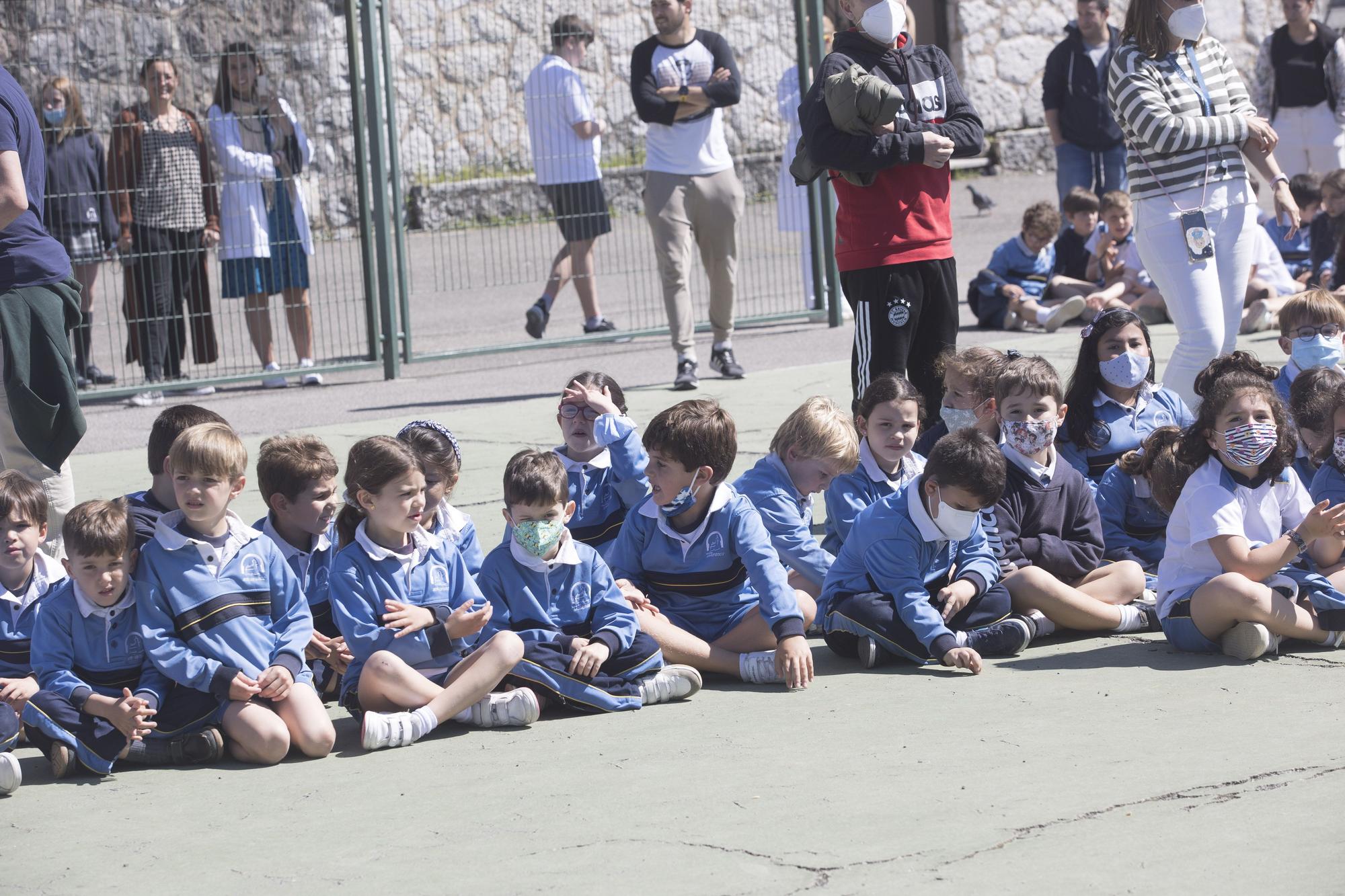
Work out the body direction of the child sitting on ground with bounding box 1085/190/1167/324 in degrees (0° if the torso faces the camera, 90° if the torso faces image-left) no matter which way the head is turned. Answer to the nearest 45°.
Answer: approximately 0°

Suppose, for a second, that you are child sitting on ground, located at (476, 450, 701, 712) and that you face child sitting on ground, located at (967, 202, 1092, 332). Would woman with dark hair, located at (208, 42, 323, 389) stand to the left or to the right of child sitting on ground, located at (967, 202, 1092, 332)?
left

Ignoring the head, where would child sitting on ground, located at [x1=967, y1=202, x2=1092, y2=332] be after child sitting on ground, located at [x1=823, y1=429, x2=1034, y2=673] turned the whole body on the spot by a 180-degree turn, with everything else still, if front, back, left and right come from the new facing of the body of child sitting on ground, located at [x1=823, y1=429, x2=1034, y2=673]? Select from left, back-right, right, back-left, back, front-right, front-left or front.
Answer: front-right

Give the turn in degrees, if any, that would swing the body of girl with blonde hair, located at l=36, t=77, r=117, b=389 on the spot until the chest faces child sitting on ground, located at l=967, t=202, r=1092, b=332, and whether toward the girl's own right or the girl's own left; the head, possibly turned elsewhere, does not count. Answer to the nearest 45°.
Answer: approximately 90° to the girl's own left

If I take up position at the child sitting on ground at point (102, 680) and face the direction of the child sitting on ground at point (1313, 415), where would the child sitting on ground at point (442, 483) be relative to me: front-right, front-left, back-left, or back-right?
front-left

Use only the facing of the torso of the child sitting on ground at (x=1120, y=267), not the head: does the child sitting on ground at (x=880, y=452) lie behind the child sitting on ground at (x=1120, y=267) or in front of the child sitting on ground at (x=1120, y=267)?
in front

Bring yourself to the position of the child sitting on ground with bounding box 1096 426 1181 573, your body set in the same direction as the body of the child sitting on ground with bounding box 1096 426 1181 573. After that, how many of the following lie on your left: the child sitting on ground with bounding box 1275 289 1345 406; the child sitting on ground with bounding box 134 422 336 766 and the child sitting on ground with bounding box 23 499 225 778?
1

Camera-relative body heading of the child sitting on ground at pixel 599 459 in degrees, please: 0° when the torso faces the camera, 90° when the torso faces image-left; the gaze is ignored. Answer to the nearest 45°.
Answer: approximately 45°

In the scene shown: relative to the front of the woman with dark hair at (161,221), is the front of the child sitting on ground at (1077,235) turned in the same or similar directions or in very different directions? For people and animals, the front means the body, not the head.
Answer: same or similar directions

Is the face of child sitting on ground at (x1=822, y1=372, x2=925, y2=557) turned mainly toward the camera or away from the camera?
toward the camera

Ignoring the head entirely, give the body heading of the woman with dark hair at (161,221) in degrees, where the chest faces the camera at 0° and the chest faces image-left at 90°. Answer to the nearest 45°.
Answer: approximately 0°

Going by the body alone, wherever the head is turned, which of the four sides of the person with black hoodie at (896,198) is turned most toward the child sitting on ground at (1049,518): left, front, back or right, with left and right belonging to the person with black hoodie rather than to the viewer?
front

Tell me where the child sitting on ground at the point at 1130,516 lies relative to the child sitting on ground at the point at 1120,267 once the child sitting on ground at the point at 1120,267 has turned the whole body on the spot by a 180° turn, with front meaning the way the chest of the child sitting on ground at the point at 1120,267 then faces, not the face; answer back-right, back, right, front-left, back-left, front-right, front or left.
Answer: back

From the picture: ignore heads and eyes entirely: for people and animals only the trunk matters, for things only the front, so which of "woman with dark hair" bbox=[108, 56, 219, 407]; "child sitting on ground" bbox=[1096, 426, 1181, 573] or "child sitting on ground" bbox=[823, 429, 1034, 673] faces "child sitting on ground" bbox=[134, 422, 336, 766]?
the woman with dark hair
